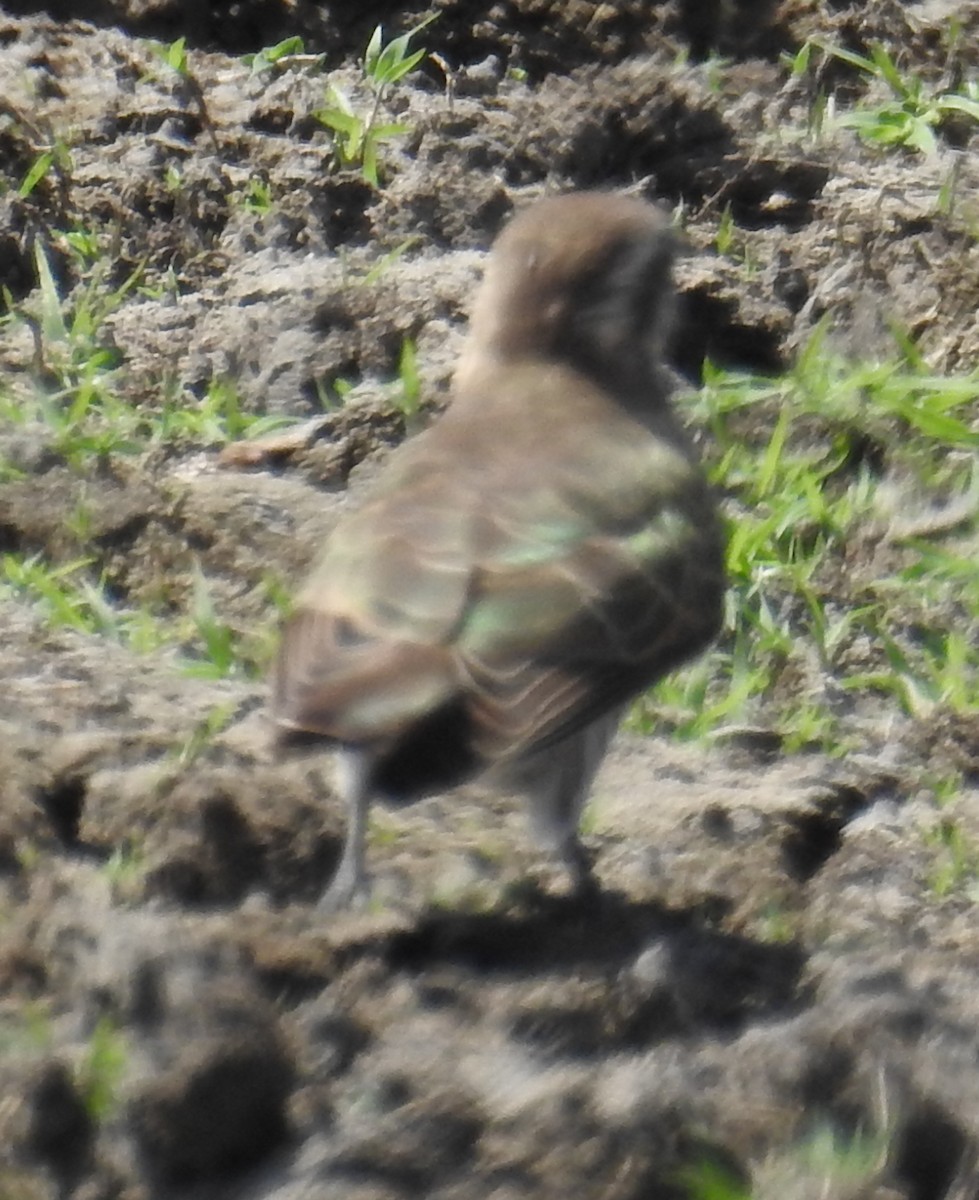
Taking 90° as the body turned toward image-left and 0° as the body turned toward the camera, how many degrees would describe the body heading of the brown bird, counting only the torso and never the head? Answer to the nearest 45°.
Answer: approximately 225°

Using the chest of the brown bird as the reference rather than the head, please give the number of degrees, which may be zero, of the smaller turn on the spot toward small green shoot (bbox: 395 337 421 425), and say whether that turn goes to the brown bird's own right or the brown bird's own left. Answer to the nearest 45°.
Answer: approximately 45° to the brown bird's own left

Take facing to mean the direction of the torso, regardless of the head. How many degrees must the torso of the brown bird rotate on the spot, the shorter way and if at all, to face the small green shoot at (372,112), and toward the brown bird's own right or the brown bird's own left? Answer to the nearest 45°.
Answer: approximately 45° to the brown bird's own left

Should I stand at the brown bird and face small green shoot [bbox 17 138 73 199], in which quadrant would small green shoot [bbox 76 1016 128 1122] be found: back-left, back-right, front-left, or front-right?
back-left

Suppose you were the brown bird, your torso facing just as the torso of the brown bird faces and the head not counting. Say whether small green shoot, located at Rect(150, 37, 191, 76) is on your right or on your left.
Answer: on your left

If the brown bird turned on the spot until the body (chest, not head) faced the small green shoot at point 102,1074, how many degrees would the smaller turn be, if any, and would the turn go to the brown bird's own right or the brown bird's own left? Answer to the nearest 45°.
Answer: approximately 180°

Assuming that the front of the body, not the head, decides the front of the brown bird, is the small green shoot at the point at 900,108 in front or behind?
in front

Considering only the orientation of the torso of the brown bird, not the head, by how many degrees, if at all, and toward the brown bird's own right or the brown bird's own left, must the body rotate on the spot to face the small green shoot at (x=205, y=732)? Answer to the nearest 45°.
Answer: approximately 135° to the brown bird's own left

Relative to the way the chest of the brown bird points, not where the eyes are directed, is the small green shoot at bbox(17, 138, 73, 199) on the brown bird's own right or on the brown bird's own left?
on the brown bird's own left
